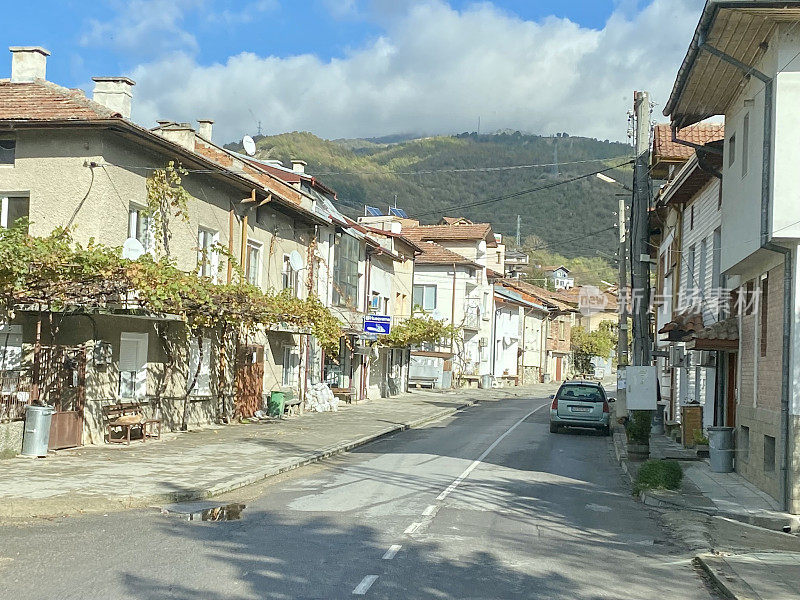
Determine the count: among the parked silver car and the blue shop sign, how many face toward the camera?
1

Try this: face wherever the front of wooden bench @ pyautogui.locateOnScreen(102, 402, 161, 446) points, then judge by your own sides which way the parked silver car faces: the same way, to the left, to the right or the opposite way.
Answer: to the left

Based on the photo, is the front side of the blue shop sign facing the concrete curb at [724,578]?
yes

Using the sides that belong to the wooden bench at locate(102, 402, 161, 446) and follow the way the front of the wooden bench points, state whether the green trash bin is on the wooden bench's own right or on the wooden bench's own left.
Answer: on the wooden bench's own left

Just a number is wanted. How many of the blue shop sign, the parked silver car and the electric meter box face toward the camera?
2

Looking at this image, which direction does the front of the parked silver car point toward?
away from the camera

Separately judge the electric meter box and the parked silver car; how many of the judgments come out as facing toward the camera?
1
